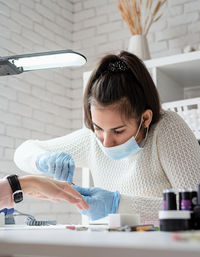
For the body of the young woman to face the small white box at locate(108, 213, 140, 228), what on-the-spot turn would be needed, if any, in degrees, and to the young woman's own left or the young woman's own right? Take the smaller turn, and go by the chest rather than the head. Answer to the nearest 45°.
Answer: approximately 45° to the young woman's own left

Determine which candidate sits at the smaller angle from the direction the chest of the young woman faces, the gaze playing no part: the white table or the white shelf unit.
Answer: the white table

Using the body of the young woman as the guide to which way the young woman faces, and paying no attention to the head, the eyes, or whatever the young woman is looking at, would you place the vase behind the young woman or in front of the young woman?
behind

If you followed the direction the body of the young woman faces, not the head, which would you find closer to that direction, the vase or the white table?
the white table

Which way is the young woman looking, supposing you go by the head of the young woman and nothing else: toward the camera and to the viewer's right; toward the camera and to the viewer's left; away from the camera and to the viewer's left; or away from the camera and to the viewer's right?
toward the camera and to the viewer's left

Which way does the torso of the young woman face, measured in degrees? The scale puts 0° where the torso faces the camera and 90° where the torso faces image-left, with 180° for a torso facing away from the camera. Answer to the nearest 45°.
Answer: approximately 45°
